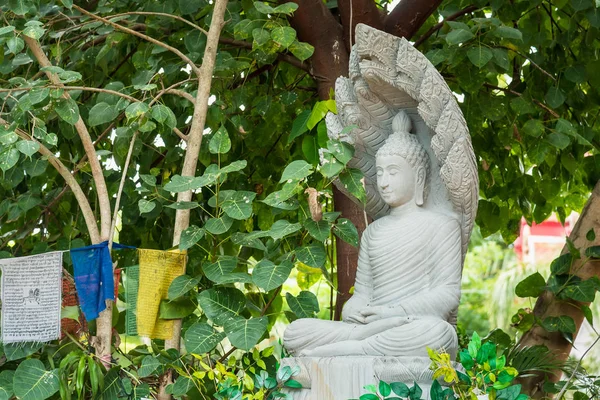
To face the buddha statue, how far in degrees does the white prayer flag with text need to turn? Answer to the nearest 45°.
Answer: approximately 45° to its left

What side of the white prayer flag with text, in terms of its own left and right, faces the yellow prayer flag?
left

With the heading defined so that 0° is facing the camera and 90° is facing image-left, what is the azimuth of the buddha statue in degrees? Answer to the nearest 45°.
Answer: approximately 45°

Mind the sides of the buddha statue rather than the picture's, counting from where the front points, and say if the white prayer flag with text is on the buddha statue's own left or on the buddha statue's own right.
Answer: on the buddha statue's own right
